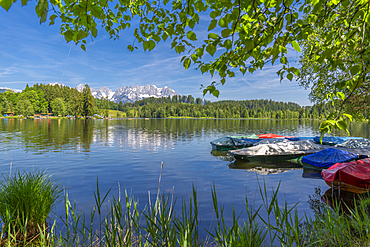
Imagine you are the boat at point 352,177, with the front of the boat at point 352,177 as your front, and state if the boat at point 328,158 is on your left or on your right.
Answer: on your right

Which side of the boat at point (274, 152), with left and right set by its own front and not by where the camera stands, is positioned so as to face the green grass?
left

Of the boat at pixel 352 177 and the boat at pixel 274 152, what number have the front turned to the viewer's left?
2

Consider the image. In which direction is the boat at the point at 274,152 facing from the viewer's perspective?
to the viewer's left

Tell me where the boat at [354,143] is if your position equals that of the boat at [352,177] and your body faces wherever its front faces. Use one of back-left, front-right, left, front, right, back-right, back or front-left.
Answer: right

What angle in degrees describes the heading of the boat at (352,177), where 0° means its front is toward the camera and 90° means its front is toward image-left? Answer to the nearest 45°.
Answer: approximately 90°

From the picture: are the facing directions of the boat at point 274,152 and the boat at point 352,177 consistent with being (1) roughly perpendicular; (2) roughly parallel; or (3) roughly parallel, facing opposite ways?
roughly parallel

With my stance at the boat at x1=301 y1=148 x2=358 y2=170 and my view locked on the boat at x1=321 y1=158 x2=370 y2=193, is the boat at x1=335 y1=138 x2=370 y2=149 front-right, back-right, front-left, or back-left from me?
back-left

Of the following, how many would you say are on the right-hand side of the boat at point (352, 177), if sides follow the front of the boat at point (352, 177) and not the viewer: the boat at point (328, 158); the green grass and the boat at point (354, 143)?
2

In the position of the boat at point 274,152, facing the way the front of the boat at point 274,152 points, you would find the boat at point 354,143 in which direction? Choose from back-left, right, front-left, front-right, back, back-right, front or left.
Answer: back-right
